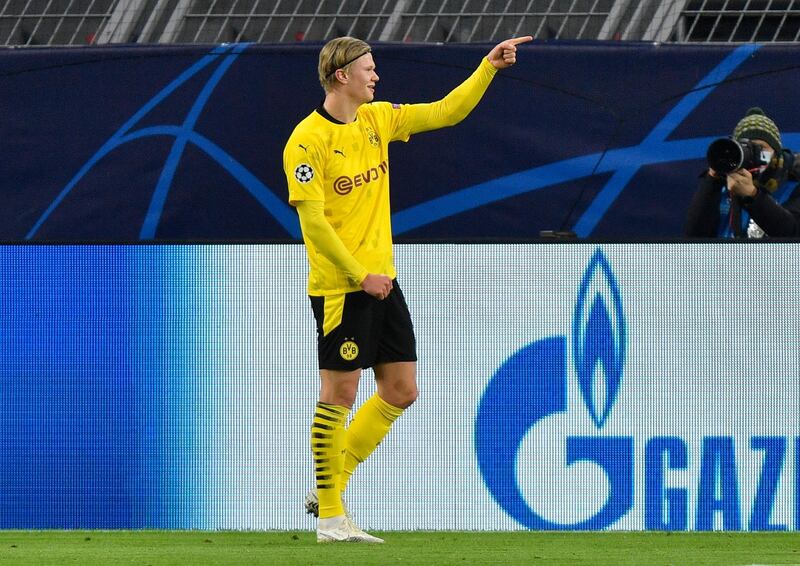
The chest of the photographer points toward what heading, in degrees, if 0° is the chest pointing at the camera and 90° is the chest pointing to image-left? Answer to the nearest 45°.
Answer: approximately 45°

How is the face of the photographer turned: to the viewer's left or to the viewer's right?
to the viewer's left
